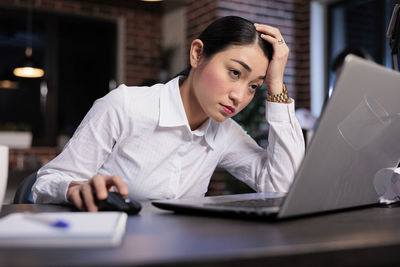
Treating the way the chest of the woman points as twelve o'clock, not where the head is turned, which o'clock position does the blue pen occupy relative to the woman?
The blue pen is roughly at 2 o'clock from the woman.

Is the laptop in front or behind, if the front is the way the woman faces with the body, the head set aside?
in front

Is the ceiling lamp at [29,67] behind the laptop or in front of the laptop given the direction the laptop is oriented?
in front

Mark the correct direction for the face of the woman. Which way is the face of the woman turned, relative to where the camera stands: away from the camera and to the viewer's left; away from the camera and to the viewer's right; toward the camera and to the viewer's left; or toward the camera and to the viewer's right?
toward the camera and to the viewer's right

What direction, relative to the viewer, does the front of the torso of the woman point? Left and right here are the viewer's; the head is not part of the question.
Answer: facing the viewer and to the right of the viewer

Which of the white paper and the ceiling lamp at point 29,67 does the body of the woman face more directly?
the white paper

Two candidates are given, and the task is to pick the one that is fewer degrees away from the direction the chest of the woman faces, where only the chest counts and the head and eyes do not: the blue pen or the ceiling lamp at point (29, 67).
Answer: the blue pen

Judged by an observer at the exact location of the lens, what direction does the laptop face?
facing away from the viewer and to the left of the viewer
